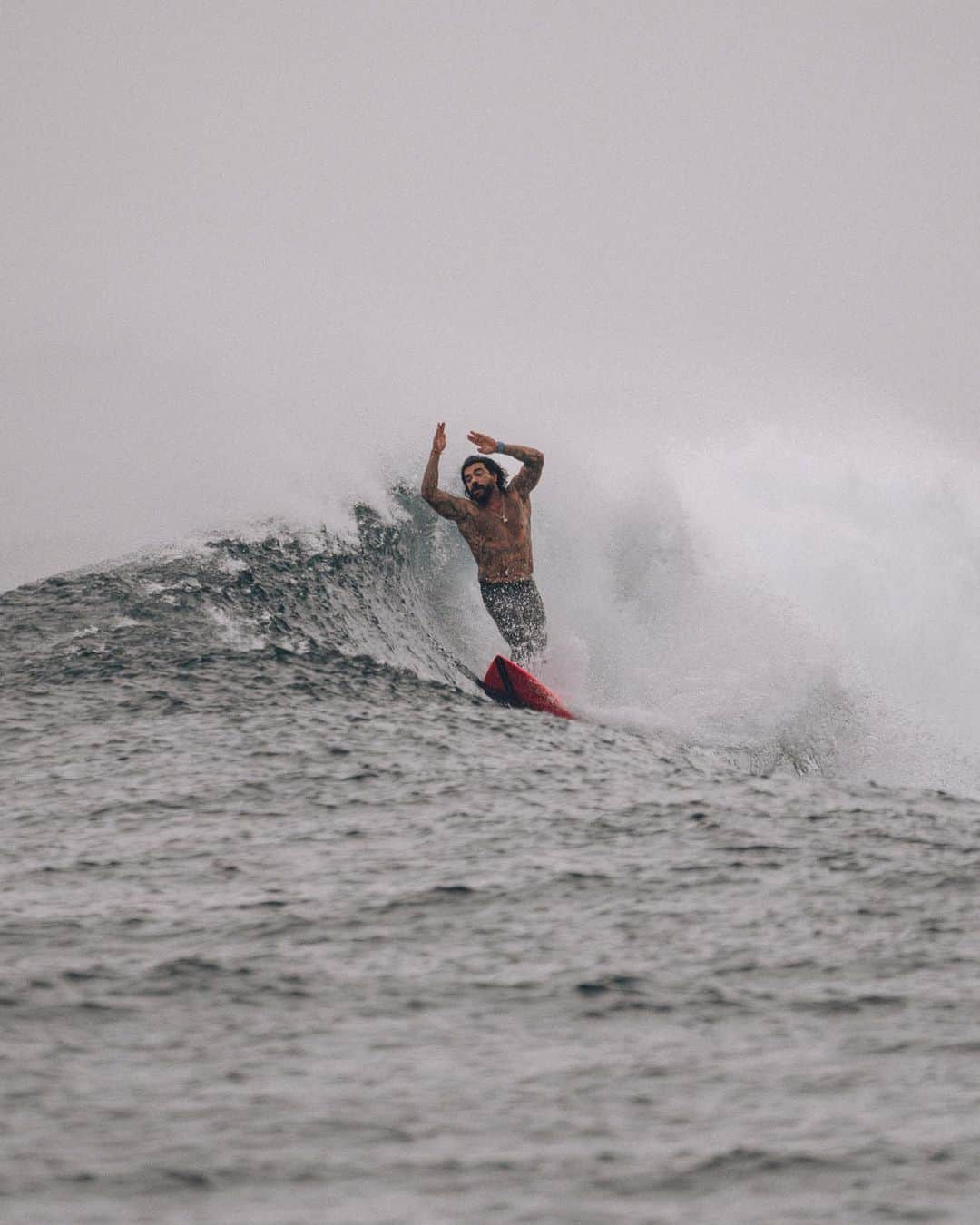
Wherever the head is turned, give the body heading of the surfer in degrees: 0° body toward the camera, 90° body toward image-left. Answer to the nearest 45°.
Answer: approximately 0°
